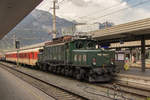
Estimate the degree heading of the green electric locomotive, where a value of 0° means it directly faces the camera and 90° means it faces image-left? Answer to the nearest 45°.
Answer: approximately 315°

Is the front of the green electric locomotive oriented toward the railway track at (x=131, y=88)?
yes

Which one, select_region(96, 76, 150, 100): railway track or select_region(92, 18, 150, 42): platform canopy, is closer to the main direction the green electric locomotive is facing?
the railway track
